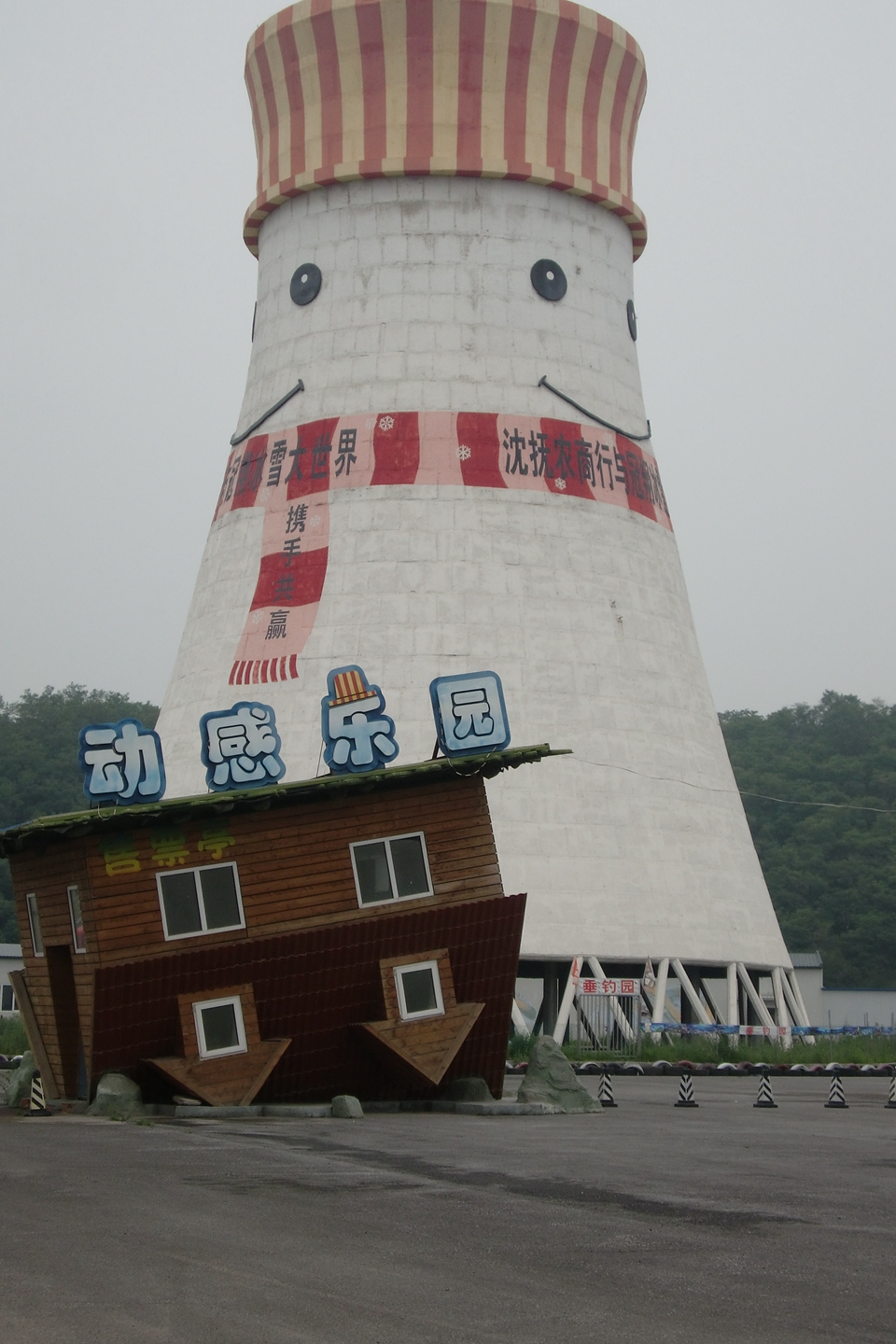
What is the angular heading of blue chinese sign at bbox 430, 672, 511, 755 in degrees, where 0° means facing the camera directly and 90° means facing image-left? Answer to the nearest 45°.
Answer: approximately 0°

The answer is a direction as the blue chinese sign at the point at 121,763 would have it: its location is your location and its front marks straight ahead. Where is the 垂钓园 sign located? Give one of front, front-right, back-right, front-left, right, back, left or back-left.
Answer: back-left

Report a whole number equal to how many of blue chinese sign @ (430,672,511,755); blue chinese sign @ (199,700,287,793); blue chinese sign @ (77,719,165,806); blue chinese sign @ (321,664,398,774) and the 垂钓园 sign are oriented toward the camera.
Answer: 5

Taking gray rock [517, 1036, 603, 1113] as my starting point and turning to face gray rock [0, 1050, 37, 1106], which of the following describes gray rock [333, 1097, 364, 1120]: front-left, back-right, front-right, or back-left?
front-left

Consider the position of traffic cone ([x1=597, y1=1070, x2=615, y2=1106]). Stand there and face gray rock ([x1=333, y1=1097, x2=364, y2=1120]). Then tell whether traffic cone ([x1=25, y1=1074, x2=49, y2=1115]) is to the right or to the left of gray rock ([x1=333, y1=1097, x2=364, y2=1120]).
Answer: right

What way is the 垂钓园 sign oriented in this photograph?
toward the camera

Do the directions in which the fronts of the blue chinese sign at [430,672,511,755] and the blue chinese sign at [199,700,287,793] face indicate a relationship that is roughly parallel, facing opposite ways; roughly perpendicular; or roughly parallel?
roughly parallel

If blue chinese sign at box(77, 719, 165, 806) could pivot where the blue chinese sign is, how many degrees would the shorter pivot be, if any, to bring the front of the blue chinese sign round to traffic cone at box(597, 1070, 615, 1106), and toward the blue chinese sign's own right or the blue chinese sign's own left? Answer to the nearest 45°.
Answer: approximately 90° to the blue chinese sign's own left

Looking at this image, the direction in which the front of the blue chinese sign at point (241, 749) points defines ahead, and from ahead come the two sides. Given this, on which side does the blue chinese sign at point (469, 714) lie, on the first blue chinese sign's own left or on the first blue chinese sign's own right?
on the first blue chinese sign's own left

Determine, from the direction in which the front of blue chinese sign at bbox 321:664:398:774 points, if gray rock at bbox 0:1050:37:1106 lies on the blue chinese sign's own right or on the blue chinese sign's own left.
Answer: on the blue chinese sign's own right

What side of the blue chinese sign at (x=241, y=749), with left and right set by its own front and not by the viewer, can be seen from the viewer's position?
front

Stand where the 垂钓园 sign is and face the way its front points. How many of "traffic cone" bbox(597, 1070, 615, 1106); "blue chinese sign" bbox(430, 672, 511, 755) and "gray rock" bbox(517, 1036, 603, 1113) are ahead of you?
3

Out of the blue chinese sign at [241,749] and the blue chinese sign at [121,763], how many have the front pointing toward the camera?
2

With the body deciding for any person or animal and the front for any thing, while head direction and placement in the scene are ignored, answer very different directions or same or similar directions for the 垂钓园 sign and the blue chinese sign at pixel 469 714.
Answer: same or similar directions
